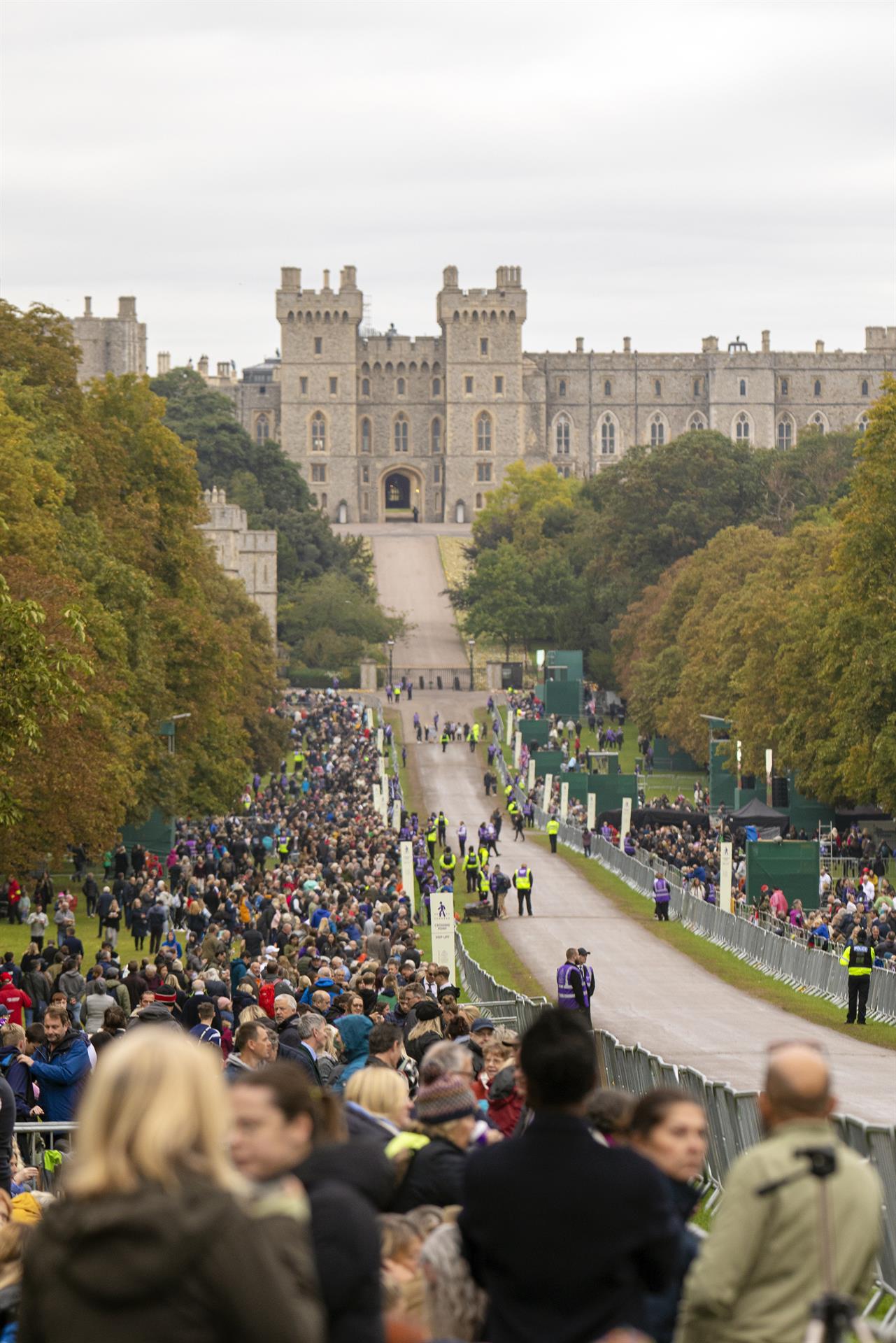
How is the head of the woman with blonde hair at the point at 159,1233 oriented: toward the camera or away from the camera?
away from the camera

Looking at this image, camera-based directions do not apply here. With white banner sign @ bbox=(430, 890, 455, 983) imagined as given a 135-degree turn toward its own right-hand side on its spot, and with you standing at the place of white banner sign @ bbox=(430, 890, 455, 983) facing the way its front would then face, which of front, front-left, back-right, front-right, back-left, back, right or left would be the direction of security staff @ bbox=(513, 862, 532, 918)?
front-right

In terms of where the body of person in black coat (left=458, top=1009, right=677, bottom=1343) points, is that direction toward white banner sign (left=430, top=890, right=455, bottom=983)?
yes

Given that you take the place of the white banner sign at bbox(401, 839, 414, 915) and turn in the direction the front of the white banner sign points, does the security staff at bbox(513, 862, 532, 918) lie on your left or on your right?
on your left

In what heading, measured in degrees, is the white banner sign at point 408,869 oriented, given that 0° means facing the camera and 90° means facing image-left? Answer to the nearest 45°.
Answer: approximately 0°

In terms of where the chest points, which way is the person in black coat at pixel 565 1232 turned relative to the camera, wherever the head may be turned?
away from the camera
